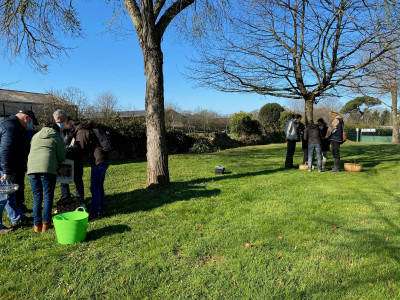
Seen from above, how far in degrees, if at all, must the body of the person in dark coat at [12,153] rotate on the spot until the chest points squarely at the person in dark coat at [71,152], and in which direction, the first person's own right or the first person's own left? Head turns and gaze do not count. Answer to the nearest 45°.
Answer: approximately 45° to the first person's own left

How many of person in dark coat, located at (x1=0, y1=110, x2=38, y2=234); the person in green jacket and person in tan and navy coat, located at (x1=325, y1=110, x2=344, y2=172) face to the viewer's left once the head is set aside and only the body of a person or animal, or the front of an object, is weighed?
1

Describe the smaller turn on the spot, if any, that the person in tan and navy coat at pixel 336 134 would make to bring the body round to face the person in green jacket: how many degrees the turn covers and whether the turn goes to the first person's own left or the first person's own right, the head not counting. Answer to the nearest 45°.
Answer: approximately 45° to the first person's own left

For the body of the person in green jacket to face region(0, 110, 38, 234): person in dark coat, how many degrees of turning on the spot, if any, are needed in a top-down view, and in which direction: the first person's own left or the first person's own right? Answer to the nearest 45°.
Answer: approximately 90° to the first person's own left

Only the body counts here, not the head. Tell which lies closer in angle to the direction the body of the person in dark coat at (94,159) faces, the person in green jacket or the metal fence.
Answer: the person in green jacket

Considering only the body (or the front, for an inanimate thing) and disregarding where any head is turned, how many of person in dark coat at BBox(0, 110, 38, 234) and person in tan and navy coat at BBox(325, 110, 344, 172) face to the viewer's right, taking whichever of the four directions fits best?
1

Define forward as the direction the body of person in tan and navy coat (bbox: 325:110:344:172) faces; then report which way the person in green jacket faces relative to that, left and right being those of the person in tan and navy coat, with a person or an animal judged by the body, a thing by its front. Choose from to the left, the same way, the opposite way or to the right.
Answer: to the right

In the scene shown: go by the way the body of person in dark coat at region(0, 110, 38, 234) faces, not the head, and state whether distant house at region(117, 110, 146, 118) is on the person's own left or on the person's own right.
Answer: on the person's own left

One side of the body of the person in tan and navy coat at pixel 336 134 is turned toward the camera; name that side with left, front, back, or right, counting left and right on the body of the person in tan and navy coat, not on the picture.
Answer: left

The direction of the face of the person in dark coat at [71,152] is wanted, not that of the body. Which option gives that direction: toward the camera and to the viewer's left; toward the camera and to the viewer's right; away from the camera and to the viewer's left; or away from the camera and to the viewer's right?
toward the camera and to the viewer's left

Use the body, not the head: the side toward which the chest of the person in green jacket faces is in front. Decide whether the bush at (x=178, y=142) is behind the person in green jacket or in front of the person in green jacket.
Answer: in front

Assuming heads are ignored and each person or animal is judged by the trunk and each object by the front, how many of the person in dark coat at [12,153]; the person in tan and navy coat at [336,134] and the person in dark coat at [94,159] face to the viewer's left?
2

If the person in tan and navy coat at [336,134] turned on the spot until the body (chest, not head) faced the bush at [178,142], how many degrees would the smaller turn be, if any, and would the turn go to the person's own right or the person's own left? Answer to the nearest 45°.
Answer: approximately 45° to the person's own right

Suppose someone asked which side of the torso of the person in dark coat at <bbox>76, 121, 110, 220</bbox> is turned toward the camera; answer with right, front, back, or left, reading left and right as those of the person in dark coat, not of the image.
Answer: left

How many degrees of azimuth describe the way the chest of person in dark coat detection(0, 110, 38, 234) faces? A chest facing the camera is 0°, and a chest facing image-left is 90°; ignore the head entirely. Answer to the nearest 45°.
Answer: approximately 270°
